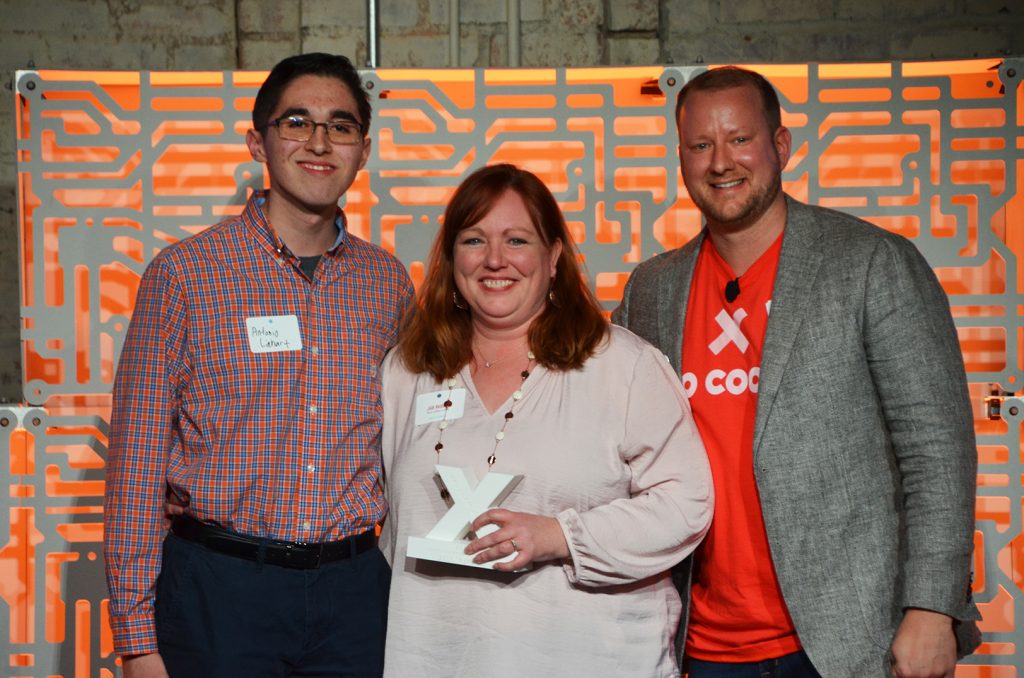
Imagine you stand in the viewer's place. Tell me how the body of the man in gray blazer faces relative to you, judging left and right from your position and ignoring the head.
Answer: facing the viewer and to the left of the viewer

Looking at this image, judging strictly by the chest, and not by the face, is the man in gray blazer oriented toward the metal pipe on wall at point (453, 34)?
no

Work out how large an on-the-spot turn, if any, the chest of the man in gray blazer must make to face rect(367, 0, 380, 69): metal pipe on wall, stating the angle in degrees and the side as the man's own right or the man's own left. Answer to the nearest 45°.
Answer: approximately 90° to the man's own right

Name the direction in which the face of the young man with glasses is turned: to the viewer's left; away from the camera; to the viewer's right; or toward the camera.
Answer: toward the camera

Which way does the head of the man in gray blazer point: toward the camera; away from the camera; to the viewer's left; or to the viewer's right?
toward the camera

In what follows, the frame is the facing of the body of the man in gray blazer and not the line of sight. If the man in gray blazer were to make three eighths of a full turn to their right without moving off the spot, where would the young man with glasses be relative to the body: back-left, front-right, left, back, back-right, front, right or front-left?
left

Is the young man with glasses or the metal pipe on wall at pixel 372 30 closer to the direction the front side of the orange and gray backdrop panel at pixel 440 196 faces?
the young man with glasses

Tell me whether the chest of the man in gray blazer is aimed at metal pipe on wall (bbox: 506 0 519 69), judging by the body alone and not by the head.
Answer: no

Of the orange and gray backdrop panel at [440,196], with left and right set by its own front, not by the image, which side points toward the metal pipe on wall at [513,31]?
back

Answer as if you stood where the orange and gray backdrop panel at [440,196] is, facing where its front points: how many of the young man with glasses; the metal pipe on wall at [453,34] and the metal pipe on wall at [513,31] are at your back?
2

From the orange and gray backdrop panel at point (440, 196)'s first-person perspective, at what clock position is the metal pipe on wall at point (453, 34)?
The metal pipe on wall is roughly at 6 o'clock from the orange and gray backdrop panel.

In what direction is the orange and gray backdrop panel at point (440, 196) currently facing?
toward the camera

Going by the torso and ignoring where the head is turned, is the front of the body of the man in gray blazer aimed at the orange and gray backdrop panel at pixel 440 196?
no

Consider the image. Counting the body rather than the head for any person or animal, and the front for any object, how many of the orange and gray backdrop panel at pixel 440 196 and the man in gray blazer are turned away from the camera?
0
